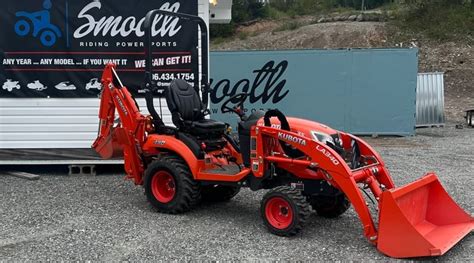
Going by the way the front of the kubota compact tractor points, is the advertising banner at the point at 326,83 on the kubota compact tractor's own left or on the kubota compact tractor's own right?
on the kubota compact tractor's own left

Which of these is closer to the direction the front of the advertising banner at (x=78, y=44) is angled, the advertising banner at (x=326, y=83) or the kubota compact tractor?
the kubota compact tractor

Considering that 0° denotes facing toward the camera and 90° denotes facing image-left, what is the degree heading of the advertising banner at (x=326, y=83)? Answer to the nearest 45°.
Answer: approximately 0°

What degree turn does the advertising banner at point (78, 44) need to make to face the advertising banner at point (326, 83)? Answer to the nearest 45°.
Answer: approximately 135° to its left

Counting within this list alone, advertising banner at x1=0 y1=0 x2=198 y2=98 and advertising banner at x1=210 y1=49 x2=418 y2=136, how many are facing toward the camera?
2

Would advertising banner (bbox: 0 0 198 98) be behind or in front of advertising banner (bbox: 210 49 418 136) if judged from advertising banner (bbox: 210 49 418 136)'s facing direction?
in front

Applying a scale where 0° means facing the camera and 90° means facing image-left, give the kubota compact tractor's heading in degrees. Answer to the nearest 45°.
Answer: approximately 315°

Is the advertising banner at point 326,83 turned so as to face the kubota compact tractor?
yes
